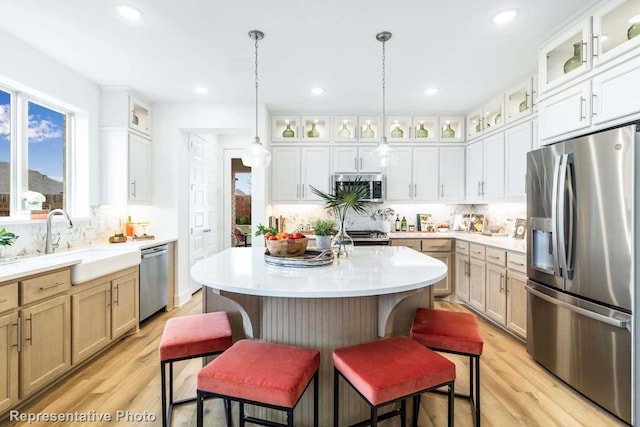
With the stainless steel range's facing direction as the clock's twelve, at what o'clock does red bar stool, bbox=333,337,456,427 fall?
The red bar stool is roughly at 12 o'clock from the stainless steel range.

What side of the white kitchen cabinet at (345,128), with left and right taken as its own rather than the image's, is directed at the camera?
front

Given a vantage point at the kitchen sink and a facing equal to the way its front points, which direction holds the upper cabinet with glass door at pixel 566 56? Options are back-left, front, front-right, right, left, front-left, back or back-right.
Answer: front

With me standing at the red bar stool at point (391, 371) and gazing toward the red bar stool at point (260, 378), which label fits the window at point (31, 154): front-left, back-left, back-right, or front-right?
front-right

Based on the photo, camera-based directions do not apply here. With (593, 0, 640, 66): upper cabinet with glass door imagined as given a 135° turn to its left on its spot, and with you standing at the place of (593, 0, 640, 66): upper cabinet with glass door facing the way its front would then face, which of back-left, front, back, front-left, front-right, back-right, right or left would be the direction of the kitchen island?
back-right

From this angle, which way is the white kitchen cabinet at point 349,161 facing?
toward the camera

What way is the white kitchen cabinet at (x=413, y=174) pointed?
toward the camera

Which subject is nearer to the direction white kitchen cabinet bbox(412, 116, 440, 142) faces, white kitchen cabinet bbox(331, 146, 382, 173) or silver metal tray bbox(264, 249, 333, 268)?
the silver metal tray

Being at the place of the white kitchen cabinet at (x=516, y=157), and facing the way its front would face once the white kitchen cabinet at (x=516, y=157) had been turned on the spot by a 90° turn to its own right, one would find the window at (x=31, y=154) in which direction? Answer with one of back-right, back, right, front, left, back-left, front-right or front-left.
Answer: left

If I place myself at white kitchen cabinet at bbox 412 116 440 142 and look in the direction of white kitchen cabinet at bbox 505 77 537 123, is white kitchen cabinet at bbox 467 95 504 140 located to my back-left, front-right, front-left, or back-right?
front-left

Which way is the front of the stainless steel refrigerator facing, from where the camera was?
facing the viewer and to the left of the viewer

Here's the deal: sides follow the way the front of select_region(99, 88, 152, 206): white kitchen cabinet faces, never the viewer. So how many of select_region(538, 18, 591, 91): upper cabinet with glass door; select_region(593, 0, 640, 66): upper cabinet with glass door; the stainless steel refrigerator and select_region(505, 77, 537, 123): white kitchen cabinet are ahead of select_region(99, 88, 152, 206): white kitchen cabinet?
4

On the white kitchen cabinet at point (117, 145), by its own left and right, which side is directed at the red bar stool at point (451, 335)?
front

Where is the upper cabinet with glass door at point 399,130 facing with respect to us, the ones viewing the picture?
facing the viewer

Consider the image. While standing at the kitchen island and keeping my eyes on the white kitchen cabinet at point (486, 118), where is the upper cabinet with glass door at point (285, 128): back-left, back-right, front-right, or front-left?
front-left

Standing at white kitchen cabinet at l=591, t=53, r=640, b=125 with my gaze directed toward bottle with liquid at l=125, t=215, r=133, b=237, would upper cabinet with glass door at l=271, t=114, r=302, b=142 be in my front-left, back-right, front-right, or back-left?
front-right

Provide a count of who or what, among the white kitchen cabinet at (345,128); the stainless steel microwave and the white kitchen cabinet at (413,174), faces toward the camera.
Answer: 3

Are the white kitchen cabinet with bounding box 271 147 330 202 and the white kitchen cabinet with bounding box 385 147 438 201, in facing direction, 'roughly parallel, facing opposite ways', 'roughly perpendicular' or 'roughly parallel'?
roughly parallel

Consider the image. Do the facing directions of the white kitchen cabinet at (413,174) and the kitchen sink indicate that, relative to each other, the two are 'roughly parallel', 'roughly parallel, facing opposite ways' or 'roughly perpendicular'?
roughly perpendicular

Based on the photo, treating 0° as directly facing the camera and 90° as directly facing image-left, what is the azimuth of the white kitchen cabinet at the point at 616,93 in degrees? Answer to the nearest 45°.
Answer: approximately 45°

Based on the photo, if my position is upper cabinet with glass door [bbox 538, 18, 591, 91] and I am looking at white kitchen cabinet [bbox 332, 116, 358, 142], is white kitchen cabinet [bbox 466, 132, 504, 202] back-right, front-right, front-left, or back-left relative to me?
front-right

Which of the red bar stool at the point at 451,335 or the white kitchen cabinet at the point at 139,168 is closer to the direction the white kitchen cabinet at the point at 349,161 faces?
the red bar stool
